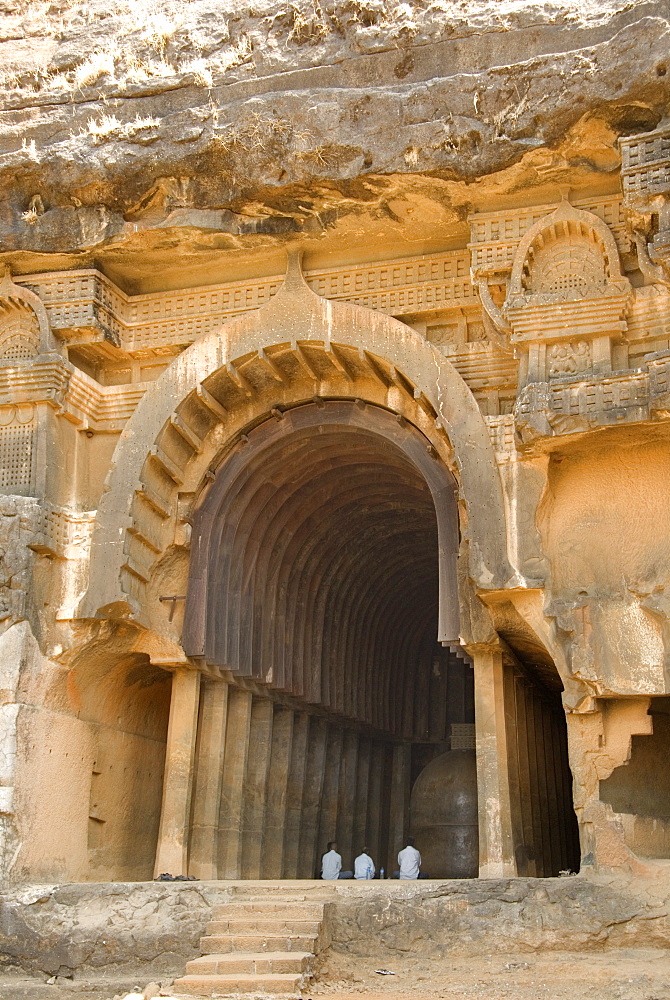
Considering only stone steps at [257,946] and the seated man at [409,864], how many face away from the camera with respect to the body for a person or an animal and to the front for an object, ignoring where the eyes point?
1

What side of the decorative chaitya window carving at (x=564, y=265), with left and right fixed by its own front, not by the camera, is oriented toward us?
front

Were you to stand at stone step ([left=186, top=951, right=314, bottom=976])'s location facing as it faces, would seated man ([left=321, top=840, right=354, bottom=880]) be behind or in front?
behind

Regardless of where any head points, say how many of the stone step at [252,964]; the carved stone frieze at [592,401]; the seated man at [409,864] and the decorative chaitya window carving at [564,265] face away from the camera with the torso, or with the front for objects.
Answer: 1

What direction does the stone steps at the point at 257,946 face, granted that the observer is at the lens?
facing the viewer

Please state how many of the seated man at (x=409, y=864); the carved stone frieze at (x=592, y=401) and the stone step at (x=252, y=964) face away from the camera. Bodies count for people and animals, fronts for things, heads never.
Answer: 1

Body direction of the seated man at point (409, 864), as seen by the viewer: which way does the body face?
away from the camera

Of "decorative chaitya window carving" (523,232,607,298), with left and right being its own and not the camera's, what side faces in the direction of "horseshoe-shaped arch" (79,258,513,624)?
right

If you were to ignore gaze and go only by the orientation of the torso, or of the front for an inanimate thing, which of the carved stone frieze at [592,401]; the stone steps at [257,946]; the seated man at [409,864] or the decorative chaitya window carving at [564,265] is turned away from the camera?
the seated man

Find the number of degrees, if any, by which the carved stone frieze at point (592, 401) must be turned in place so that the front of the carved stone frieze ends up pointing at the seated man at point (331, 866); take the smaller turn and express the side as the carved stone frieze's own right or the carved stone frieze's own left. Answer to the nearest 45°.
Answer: approximately 135° to the carved stone frieze's own right

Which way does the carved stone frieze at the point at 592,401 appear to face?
toward the camera

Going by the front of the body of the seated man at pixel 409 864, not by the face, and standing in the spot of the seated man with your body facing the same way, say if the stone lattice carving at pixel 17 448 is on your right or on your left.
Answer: on your left
